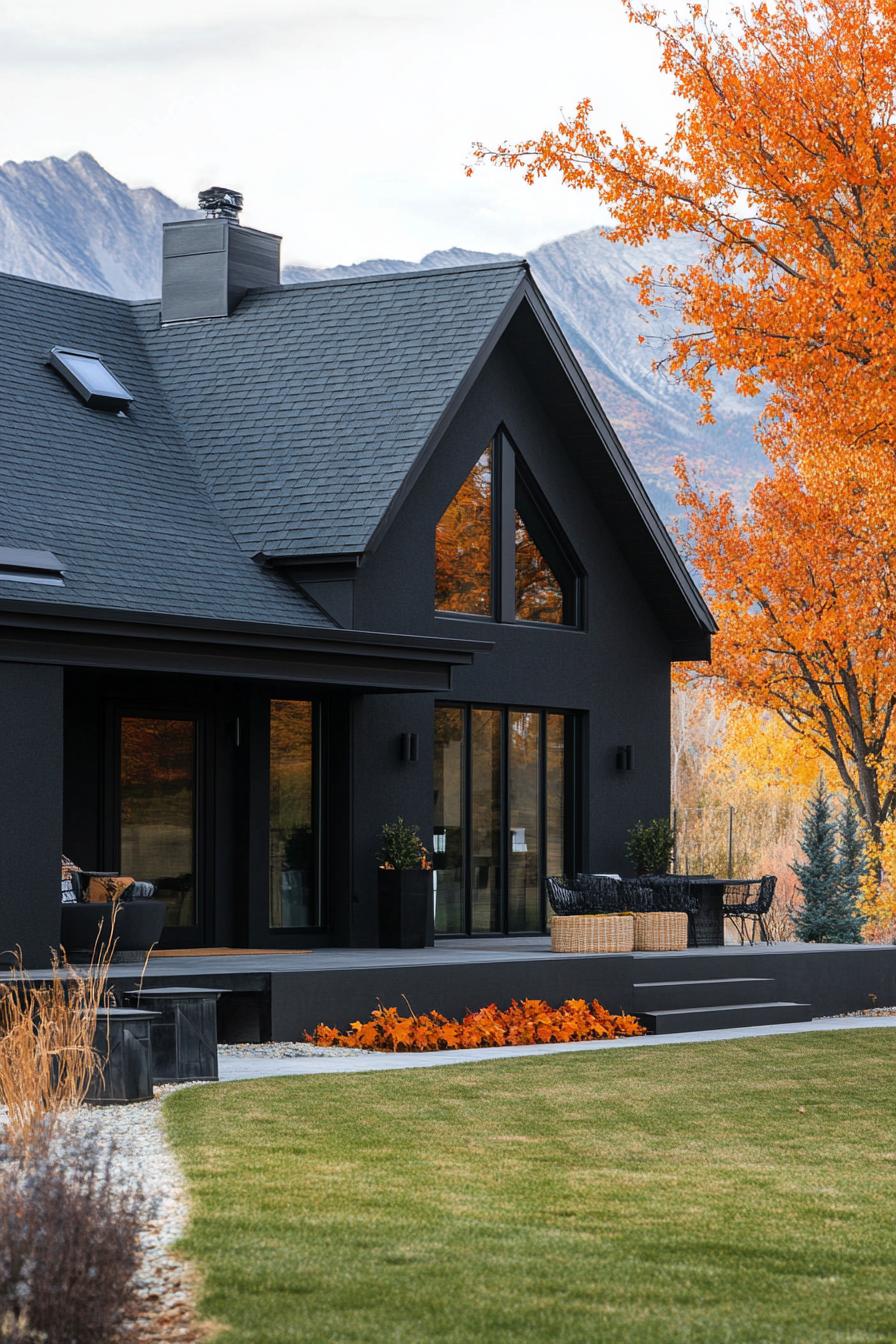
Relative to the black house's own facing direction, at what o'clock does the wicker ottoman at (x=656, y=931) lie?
The wicker ottoman is roughly at 11 o'clock from the black house.

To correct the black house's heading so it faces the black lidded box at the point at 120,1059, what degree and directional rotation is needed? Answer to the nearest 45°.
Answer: approximately 45° to its right

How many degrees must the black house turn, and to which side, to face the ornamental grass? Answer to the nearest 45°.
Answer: approximately 45° to its right

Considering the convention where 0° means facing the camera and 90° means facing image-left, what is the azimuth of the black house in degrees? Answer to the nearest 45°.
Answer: approximately 315°

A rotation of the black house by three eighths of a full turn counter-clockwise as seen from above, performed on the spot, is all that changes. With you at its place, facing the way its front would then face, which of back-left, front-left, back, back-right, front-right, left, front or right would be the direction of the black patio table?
right

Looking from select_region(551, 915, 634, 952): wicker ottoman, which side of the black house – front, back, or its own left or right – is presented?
front
